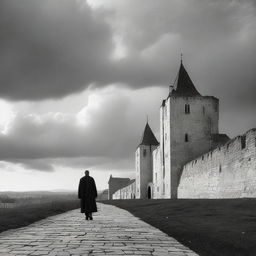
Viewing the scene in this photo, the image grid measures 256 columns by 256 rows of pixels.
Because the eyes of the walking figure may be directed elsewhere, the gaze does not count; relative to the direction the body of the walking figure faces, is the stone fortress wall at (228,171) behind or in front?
in front

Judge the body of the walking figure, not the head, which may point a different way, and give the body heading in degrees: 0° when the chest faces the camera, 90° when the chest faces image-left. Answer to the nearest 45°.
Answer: approximately 180°

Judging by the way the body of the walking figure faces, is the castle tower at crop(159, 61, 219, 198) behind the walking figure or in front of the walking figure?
in front
